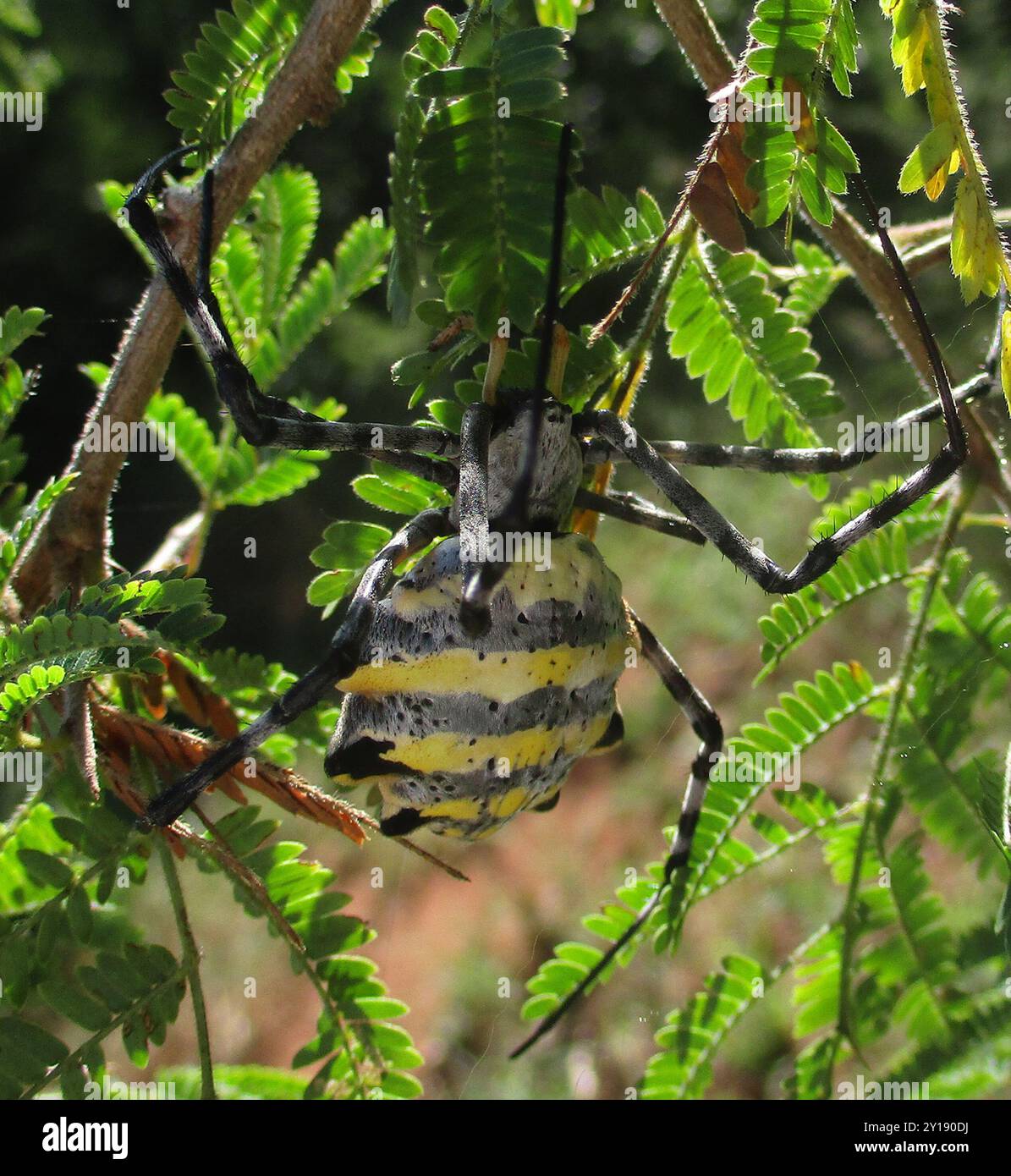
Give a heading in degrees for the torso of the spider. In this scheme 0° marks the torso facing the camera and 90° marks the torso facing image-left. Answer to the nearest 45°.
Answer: approximately 180°
